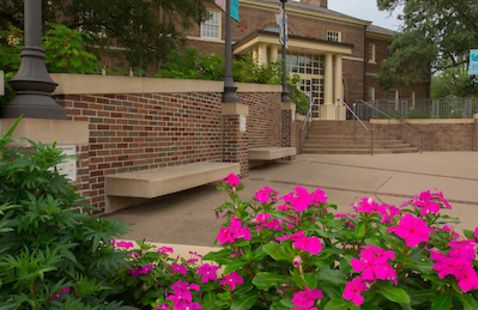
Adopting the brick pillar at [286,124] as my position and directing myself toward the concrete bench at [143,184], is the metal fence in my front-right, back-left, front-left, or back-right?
back-left

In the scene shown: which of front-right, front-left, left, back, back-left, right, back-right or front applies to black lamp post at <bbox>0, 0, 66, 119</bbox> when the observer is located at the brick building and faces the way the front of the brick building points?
front-right

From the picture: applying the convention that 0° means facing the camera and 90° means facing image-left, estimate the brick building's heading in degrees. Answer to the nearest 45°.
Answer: approximately 315°

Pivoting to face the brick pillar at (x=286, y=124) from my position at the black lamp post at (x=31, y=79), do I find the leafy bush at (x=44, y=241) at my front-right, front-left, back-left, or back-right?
back-right

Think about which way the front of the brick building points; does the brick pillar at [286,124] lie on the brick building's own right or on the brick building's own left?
on the brick building's own right
